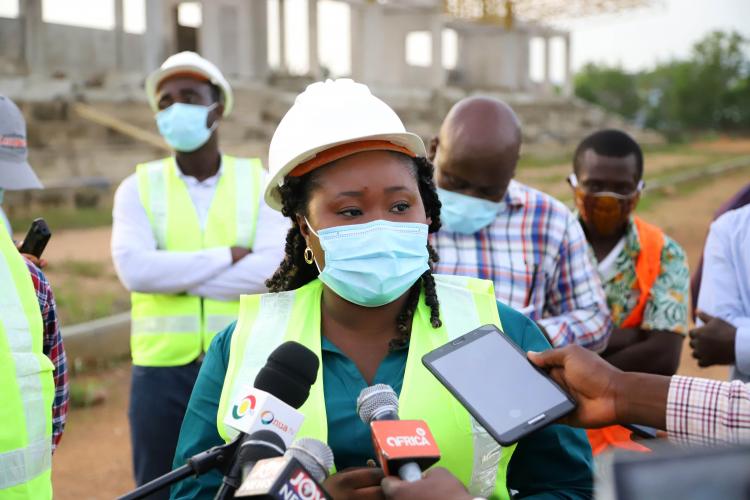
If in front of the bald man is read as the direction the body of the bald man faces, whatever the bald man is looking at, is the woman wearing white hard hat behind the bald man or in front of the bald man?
in front

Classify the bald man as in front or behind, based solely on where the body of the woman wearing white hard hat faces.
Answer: behind

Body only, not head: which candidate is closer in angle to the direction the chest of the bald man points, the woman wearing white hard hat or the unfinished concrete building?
the woman wearing white hard hat

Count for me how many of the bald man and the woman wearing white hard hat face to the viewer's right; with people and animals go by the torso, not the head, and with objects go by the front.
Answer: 0

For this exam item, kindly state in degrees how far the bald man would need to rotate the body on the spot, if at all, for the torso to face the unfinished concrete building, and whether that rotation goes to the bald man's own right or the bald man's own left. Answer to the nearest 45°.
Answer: approximately 135° to the bald man's own right

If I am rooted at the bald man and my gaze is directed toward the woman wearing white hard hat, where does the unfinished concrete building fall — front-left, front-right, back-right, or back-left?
back-right

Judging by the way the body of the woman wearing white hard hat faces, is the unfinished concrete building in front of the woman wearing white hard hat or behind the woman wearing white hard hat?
behind

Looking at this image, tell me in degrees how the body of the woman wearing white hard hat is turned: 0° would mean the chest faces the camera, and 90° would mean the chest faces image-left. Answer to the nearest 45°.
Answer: approximately 0°
